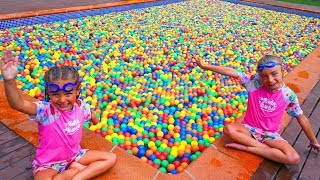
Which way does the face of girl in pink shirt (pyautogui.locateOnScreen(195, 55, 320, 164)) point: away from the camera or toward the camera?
toward the camera

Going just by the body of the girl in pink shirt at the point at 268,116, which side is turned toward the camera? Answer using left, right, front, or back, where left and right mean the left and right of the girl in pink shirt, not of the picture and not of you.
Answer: front
